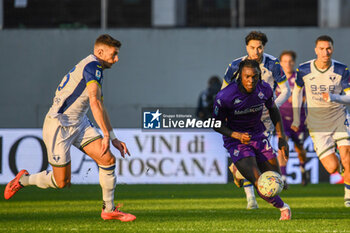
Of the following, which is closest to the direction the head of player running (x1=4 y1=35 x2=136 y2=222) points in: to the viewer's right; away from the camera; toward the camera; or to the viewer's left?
to the viewer's right

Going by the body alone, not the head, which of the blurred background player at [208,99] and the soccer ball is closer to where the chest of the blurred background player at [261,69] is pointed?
the soccer ball

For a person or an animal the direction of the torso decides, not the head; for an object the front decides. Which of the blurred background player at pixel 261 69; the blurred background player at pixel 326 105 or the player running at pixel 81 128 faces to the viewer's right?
the player running

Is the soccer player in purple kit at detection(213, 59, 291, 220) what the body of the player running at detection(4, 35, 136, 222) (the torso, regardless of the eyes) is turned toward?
yes

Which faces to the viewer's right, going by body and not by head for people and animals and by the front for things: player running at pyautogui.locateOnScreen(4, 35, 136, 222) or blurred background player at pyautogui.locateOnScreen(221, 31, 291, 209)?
the player running

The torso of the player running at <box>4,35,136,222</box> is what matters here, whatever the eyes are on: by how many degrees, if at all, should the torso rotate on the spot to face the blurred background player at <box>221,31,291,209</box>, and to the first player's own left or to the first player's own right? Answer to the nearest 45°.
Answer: approximately 45° to the first player's own left

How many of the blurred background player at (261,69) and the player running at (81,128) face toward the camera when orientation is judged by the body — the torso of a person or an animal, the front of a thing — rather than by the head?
1

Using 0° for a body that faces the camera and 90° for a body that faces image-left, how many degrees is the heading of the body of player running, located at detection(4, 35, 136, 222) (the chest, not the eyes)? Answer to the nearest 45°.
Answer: approximately 270°

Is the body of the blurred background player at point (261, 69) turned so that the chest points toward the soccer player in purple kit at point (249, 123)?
yes
